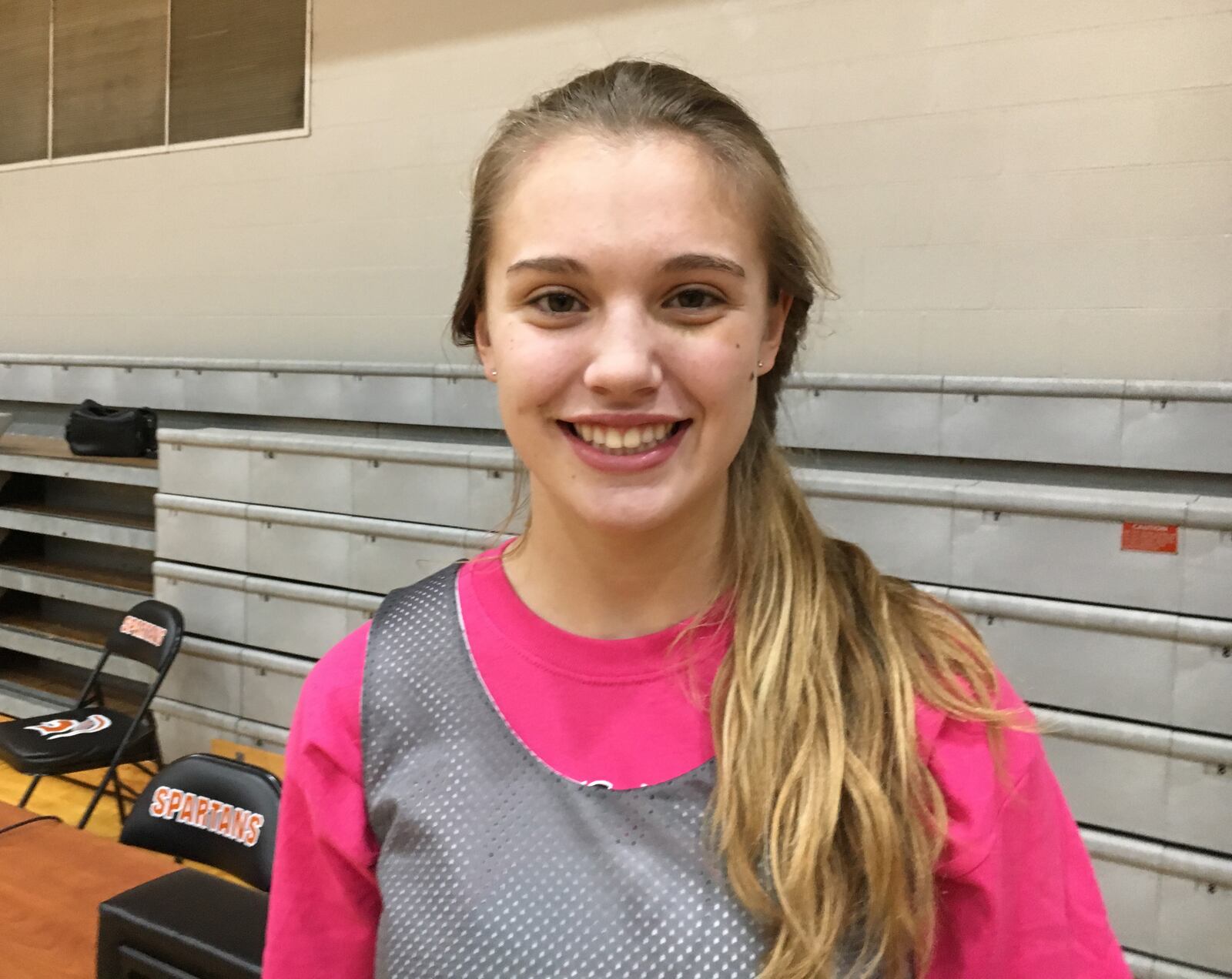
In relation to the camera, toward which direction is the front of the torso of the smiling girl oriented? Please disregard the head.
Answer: toward the camera

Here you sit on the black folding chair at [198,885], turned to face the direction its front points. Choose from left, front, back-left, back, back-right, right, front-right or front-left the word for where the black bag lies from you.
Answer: back-right

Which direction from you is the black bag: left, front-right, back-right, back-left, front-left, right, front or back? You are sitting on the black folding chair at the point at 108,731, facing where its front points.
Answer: back-right

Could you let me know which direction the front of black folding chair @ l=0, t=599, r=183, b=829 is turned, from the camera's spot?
facing the viewer and to the left of the viewer

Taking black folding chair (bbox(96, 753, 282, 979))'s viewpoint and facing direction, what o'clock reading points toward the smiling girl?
The smiling girl is roughly at 10 o'clock from the black folding chair.

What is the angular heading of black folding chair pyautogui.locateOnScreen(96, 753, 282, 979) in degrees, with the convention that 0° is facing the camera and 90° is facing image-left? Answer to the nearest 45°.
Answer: approximately 45°

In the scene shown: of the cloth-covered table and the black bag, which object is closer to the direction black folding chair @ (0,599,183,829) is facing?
the cloth-covered table

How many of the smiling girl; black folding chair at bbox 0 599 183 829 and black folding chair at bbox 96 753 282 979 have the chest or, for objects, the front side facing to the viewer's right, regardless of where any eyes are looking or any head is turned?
0

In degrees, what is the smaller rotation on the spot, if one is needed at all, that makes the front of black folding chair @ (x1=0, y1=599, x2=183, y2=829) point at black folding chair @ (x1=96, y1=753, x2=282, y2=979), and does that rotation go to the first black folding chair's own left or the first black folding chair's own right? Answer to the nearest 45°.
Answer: approximately 45° to the first black folding chair's own left

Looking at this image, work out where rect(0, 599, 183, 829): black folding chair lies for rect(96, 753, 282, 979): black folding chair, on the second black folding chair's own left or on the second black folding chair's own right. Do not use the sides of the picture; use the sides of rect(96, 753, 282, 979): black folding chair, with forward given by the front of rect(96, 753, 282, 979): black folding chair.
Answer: on the second black folding chair's own right

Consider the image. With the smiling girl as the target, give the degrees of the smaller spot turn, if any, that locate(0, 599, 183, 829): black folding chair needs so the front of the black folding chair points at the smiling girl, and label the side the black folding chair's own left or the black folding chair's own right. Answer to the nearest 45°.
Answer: approximately 45° to the black folding chair's own left

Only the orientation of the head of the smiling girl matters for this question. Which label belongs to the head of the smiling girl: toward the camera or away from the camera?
toward the camera

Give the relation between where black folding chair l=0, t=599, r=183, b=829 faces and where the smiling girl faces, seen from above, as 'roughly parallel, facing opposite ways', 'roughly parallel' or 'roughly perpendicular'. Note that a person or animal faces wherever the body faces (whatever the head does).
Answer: roughly parallel

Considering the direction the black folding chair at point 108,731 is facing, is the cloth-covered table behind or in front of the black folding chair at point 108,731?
in front
